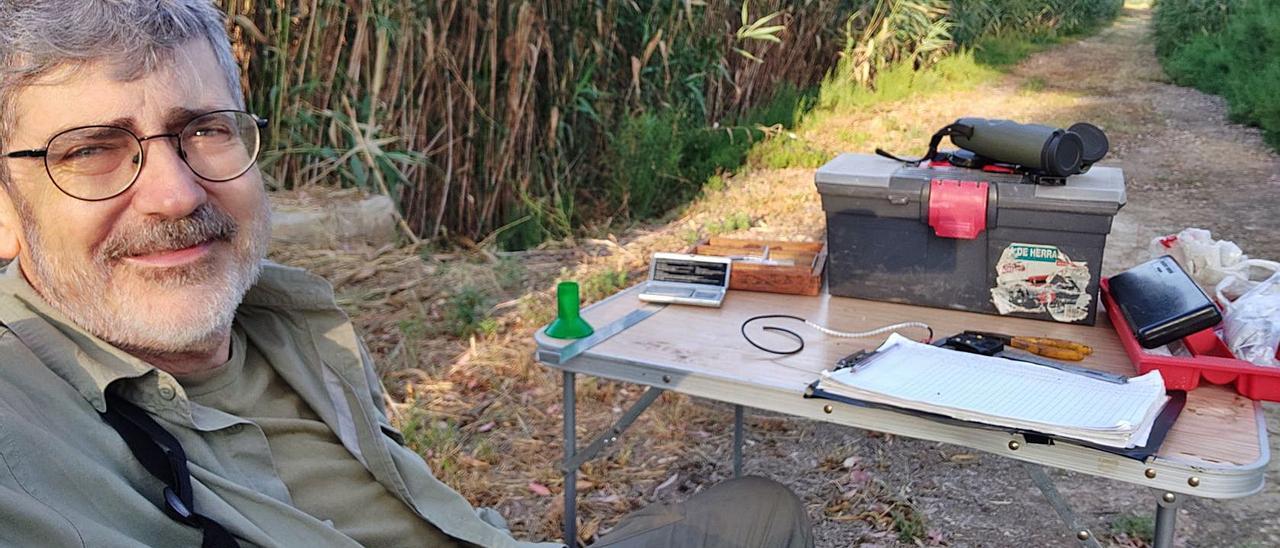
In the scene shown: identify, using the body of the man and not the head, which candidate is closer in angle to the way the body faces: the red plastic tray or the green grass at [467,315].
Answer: the red plastic tray

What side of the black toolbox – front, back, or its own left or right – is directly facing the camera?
front

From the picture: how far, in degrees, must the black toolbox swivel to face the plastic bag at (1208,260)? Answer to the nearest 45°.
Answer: approximately 90° to its left

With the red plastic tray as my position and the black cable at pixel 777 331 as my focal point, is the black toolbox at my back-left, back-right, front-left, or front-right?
front-right

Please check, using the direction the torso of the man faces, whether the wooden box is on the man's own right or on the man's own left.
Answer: on the man's own left

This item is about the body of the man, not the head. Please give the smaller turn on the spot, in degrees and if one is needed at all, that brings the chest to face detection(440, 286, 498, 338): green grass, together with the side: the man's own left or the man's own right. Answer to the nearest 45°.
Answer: approximately 135° to the man's own left

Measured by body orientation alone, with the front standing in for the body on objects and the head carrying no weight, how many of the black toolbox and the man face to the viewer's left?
0

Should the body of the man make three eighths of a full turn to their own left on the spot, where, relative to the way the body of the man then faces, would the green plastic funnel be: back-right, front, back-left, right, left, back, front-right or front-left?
front-right

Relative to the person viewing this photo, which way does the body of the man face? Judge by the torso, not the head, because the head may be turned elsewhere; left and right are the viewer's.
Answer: facing the viewer and to the right of the viewer

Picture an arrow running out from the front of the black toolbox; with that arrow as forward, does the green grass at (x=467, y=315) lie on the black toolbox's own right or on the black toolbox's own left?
on the black toolbox's own right
